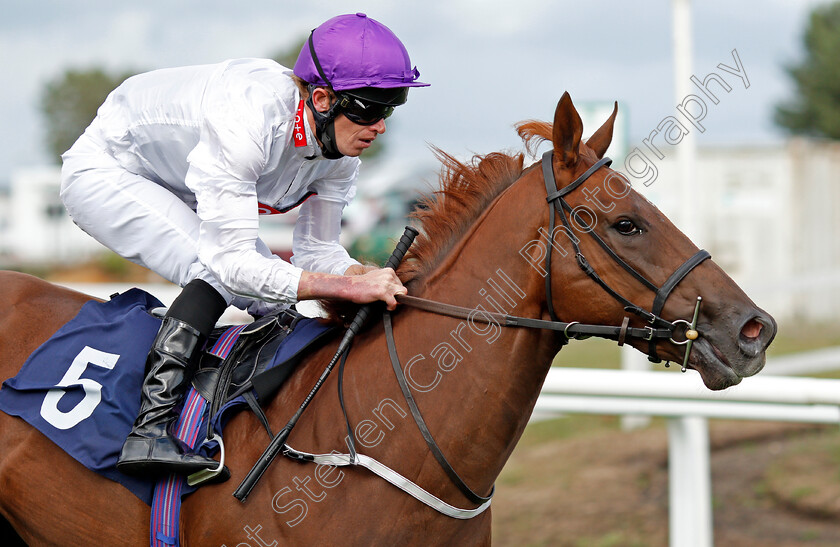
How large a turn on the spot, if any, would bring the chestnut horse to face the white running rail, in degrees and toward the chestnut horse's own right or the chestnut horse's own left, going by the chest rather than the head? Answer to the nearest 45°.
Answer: approximately 45° to the chestnut horse's own left

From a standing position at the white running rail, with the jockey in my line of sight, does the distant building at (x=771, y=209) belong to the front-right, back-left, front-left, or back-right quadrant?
back-right

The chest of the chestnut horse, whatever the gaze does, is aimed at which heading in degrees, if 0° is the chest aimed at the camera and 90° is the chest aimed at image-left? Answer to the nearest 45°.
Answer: approximately 270°

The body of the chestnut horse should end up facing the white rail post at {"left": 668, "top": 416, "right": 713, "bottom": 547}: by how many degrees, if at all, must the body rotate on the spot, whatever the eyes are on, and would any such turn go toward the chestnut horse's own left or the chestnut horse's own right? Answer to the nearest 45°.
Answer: approximately 45° to the chestnut horse's own left

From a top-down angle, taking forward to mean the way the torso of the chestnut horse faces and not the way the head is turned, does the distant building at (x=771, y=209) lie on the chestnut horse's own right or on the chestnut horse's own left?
on the chestnut horse's own left
